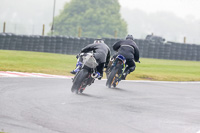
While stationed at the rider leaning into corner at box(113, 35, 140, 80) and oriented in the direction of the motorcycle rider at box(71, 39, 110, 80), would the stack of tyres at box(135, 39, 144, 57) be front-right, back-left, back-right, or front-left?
back-right

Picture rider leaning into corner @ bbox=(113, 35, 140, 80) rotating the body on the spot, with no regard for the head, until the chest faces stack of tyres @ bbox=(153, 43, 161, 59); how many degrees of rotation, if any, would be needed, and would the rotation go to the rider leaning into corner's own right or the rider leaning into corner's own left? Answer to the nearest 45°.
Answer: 0° — they already face it

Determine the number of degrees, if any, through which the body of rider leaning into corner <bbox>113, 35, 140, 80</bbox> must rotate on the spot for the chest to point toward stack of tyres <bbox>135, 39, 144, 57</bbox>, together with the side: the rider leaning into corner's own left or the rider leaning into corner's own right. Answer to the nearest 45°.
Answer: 0° — they already face it

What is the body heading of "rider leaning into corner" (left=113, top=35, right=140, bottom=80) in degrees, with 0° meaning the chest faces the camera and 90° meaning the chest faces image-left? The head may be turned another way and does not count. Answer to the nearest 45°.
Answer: approximately 180°

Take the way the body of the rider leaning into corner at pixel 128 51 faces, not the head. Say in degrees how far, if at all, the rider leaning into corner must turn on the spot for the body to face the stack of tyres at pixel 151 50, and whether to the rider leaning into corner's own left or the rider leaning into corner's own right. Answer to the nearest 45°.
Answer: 0° — they already face it

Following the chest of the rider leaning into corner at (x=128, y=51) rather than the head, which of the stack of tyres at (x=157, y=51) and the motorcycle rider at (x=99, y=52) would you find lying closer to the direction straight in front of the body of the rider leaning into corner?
the stack of tyres

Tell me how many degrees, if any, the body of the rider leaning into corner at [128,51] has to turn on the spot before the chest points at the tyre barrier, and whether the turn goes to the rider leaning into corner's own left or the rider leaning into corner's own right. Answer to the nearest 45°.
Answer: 0° — they already face it
